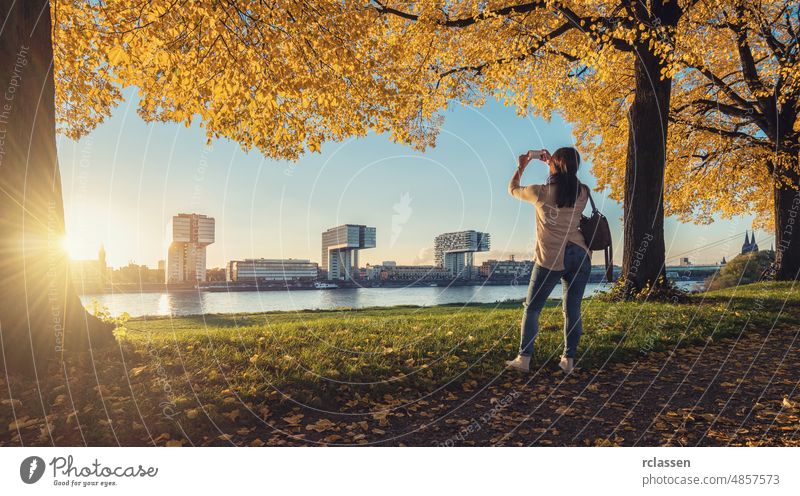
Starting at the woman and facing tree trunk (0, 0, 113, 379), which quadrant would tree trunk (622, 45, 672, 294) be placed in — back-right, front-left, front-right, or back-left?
back-right

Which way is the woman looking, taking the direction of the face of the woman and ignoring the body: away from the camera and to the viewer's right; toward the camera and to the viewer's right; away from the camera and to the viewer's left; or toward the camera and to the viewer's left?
away from the camera and to the viewer's left

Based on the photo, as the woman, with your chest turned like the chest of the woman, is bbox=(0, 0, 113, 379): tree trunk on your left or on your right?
on your left

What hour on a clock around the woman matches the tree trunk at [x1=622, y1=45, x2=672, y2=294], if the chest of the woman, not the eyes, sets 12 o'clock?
The tree trunk is roughly at 2 o'clock from the woman.

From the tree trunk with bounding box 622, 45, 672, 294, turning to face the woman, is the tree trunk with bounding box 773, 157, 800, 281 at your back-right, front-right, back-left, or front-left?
back-left

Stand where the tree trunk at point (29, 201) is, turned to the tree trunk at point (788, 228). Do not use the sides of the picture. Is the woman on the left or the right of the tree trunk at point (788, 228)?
right

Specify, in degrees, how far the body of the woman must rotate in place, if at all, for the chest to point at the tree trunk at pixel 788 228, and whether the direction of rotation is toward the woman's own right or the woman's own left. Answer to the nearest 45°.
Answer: approximately 90° to the woman's own right

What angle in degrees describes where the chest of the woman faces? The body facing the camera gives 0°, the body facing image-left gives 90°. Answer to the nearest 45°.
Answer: approximately 135°
